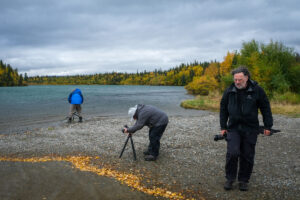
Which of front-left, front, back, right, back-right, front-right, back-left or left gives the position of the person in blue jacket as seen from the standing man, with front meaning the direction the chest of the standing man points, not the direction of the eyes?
back-right

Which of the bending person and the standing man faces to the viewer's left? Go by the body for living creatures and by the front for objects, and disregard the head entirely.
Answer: the bending person

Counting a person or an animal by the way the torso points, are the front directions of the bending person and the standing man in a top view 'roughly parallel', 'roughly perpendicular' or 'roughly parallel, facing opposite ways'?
roughly perpendicular

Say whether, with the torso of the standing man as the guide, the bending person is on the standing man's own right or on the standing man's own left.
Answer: on the standing man's own right

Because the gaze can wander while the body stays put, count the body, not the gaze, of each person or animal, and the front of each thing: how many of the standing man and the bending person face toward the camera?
1

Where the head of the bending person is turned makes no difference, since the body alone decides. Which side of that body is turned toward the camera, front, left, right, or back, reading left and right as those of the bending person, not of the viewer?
left

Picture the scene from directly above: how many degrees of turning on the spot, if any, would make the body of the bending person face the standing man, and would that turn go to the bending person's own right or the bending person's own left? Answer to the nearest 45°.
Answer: approximately 135° to the bending person's own left

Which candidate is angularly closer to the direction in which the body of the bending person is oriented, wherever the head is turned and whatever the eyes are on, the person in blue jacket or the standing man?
the person in blue jacket

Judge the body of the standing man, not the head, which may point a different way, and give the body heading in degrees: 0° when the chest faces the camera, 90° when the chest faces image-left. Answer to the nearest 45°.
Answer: approximately 0°
